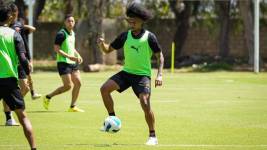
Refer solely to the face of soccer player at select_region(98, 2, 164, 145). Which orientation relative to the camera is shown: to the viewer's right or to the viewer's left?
to the viewer's left

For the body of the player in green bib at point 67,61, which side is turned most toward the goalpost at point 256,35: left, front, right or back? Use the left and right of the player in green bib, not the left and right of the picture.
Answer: left

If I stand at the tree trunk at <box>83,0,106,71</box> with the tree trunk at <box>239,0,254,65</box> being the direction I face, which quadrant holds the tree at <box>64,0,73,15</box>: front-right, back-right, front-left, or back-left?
back-left

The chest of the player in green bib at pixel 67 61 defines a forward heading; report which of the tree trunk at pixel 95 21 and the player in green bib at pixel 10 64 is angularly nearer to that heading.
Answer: the player in green bib

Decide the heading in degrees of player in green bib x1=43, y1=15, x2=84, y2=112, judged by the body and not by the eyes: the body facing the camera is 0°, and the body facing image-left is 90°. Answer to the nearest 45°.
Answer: approximately 315°

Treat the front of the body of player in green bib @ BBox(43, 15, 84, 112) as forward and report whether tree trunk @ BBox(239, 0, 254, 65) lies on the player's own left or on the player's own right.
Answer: on the player's own left

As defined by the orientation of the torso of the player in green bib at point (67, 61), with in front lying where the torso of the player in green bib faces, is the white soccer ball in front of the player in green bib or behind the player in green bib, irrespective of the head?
in front

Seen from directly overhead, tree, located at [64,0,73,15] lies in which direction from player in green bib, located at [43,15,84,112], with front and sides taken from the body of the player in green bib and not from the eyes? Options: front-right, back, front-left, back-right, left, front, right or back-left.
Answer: back-left

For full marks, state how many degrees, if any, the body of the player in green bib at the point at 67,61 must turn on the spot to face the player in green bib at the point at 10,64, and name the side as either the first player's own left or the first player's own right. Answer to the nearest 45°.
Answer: approximately 45° to the first player's own right
